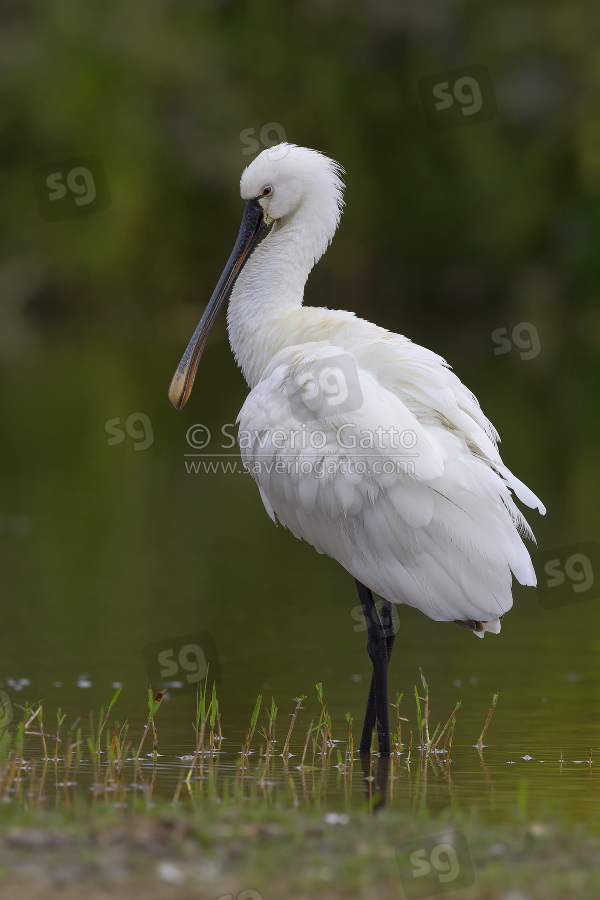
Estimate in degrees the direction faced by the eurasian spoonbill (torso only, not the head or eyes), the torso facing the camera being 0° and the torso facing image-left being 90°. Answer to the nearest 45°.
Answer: approximately 90°
